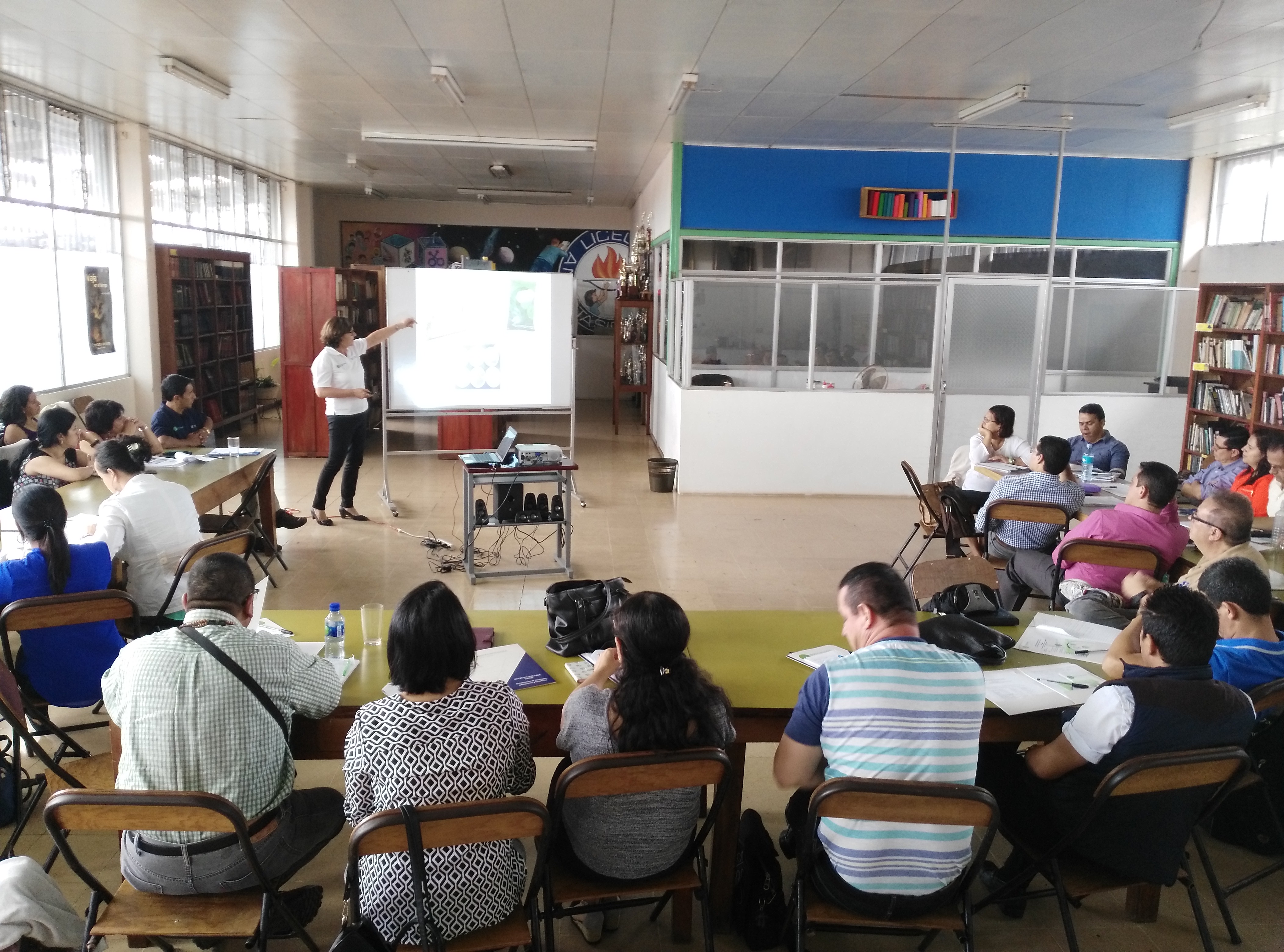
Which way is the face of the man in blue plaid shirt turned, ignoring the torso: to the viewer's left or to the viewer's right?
to the viewer's left

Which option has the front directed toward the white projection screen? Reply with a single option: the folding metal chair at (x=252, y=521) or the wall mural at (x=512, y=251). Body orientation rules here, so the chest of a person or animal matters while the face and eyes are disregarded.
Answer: the wall mural

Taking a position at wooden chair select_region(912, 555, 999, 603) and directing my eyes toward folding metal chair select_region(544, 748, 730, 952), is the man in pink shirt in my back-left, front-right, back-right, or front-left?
back-left

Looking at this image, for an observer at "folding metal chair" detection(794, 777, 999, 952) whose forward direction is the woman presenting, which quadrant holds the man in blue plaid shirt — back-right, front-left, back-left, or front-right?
front-right

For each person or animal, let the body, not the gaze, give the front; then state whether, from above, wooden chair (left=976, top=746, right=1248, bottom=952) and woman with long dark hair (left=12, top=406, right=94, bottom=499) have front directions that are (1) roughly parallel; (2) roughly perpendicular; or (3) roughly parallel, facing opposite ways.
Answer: roughly perpendicular

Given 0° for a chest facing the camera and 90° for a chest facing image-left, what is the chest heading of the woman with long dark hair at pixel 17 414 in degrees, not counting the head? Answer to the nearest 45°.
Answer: approximately 270°

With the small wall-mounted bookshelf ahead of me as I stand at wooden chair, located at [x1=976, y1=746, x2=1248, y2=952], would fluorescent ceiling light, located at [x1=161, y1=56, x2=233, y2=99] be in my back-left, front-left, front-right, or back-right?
front-left

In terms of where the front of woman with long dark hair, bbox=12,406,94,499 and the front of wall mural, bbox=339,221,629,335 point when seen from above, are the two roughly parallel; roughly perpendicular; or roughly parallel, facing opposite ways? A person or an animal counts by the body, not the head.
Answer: roughly perpendicular

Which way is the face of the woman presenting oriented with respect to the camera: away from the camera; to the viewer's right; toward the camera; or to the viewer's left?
to the viewer's right

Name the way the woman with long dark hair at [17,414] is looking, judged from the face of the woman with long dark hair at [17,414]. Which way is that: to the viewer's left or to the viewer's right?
to the viewer's right

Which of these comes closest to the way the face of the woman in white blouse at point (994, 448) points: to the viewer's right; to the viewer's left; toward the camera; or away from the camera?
to the viewer's left

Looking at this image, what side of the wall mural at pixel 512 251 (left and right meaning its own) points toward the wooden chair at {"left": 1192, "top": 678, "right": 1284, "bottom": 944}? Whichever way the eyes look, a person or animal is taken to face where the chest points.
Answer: front

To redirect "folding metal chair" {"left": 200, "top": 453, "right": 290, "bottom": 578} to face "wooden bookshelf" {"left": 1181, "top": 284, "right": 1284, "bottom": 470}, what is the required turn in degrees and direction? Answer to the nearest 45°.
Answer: approximately 180°

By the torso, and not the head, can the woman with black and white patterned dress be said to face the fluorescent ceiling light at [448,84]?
yes

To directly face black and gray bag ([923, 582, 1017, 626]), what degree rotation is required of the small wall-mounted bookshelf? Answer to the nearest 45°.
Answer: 0° — it already faces it

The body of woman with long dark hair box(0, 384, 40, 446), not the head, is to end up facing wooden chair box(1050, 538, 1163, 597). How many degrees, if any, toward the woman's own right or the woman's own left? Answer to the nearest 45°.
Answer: approximately 45° to the woman's own right

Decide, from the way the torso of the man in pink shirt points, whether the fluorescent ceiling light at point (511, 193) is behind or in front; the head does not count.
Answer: in front

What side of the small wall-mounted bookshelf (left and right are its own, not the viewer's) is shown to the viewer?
front

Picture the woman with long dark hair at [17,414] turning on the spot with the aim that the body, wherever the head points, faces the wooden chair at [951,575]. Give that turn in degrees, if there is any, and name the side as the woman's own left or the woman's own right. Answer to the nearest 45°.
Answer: approximately 45° to the woman's own right

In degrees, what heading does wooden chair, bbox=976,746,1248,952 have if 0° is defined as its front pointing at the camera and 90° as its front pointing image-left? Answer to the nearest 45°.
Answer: approximately 135°

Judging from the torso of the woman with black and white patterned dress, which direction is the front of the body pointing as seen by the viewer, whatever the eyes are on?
away from the camera

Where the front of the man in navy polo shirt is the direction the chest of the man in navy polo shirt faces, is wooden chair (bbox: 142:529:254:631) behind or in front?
in front
